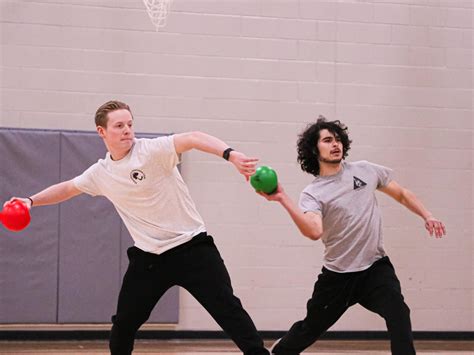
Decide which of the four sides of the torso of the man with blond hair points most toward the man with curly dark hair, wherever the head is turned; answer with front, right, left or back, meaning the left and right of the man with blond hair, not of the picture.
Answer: left

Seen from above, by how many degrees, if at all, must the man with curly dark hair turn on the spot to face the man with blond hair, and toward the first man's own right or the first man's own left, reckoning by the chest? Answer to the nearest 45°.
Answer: approximately 45° to the first man's own right

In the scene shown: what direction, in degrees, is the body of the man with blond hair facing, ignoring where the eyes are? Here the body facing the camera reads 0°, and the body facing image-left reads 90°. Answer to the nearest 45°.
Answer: approximately 0°

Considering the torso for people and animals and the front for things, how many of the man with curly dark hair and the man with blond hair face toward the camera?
2

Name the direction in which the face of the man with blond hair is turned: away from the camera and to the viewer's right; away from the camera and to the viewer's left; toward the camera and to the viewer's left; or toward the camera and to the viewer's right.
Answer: toward the camera and to the viewer's right

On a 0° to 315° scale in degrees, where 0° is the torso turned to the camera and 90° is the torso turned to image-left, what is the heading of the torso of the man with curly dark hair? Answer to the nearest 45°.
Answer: approximately 0°
